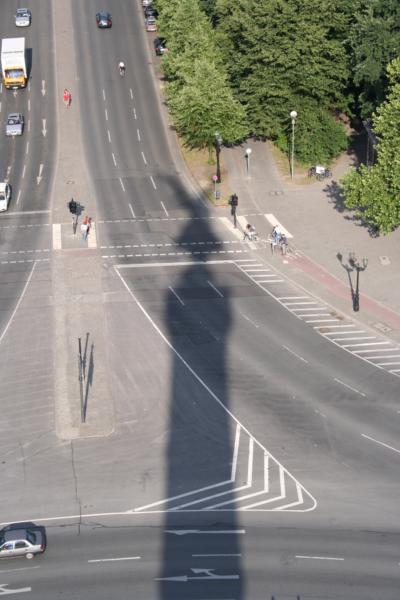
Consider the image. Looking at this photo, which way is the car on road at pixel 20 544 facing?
to the viewer's left
